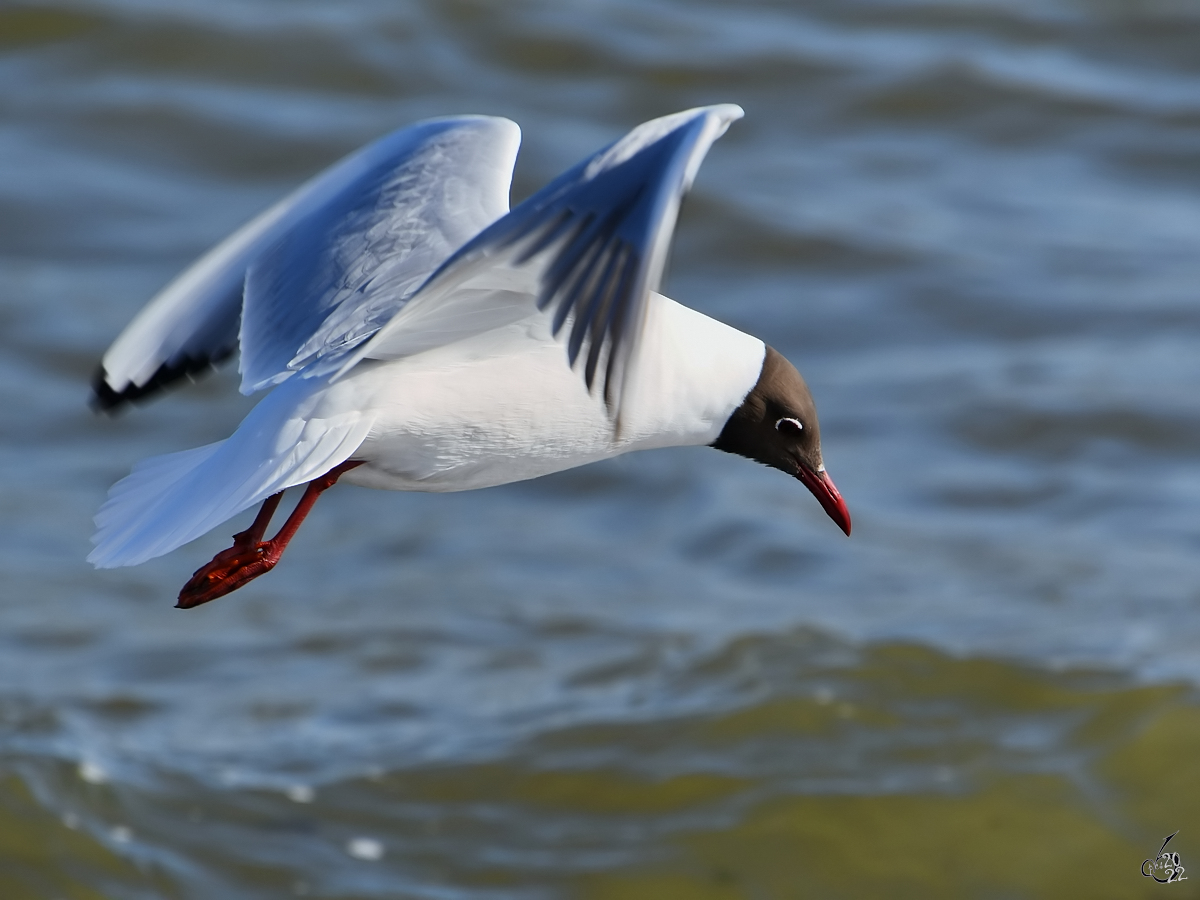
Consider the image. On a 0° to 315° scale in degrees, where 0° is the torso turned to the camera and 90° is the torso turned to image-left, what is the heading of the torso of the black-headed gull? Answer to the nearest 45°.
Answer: approximately 270°
